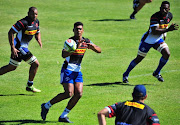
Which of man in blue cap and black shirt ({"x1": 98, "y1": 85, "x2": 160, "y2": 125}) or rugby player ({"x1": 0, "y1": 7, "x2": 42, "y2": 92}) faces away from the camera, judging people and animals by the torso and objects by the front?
man in blue cap and black shirt ({"x1": 98, "y1": 85, "x2": 160, "y2": 125})

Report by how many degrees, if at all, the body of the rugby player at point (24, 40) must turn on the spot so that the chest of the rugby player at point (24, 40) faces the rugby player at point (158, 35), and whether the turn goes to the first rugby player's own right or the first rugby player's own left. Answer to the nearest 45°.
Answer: approximately 45° to the first rugby player's own left

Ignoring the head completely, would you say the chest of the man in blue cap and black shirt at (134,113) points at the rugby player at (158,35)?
yes

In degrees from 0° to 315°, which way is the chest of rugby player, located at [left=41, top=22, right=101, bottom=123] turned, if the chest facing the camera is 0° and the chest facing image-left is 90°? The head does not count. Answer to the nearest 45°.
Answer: approximately 315°

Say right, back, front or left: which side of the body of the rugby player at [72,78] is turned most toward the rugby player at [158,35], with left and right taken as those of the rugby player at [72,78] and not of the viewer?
left

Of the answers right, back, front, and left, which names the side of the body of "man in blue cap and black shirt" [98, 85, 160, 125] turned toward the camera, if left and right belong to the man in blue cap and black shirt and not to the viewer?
back
